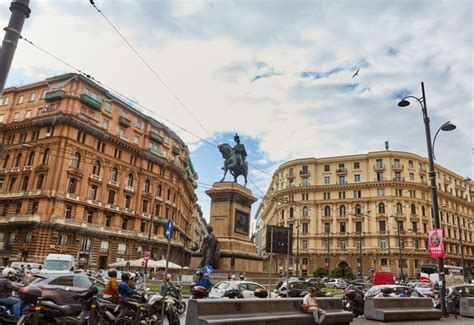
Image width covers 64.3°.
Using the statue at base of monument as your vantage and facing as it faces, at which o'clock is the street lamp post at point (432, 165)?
The street lamp post is roughly at 9 o'clock from the statue at base of monument.

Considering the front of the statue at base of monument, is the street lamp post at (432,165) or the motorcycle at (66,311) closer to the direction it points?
the motorcycle

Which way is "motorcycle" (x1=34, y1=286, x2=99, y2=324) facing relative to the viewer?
to the viewer's right

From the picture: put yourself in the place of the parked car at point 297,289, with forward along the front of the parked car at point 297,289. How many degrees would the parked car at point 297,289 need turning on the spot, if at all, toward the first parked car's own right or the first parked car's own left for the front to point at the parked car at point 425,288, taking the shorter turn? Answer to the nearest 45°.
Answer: approximately 45° to the first parked car's own left

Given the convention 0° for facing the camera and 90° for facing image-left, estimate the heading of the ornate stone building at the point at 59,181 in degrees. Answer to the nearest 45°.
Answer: approximately 315°

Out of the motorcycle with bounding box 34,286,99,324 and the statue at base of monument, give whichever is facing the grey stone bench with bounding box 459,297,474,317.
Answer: the motorcycle

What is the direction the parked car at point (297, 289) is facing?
to the viewer's right

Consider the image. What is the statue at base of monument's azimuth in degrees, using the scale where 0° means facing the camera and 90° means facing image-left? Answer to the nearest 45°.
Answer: approximately 45°

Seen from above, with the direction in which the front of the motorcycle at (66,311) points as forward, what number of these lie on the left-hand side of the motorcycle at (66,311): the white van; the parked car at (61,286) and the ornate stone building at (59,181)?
3

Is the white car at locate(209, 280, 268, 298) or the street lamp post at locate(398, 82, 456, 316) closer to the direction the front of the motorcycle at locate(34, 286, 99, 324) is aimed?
the street lamp post

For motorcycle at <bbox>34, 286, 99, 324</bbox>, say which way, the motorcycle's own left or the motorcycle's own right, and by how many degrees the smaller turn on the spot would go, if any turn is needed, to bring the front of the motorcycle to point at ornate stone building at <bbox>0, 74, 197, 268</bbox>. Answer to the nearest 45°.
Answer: approximately 90° to the motorcycle's own left

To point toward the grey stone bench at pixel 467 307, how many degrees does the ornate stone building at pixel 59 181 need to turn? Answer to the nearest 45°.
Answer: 0° — it already faces it
